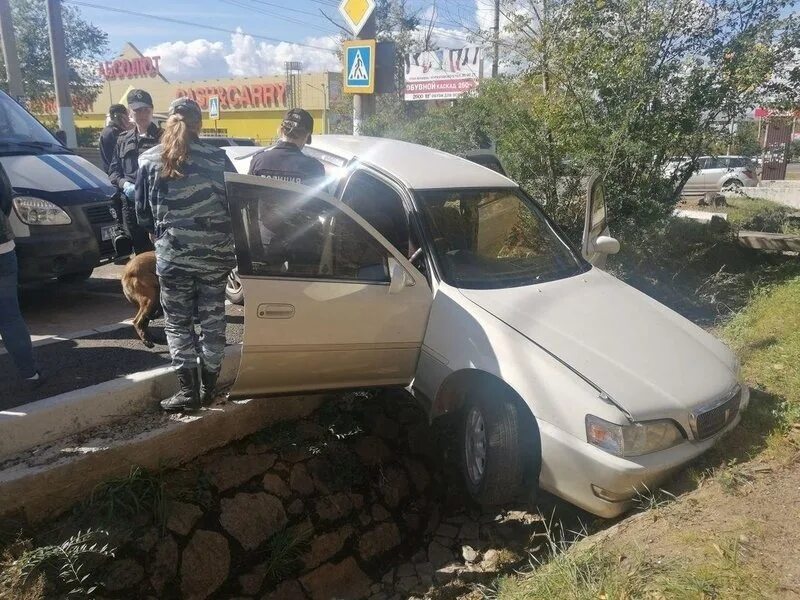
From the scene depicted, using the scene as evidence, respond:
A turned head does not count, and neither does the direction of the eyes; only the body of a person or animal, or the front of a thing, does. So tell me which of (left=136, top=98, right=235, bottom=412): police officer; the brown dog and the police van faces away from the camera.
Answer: the police officer

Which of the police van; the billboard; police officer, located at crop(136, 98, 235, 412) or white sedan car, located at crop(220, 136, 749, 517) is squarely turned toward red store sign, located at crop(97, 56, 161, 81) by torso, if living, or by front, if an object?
the police officer

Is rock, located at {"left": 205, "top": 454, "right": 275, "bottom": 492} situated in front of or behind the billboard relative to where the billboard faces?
in front

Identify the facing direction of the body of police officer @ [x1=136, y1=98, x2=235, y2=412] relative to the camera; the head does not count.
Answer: away from the camera

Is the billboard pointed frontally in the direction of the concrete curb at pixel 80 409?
yes

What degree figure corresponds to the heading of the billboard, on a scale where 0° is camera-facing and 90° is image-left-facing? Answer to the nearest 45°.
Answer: approximately 0°

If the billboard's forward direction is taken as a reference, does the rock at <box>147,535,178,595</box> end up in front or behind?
in front

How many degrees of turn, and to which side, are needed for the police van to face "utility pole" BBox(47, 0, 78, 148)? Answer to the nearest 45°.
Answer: approximately 135° to its left
